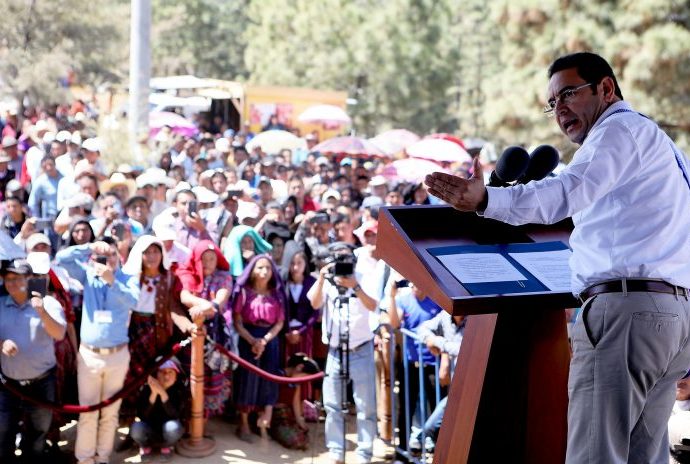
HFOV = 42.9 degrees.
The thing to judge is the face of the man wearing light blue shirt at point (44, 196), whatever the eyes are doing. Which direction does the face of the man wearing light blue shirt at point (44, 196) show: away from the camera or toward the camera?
toward the camera

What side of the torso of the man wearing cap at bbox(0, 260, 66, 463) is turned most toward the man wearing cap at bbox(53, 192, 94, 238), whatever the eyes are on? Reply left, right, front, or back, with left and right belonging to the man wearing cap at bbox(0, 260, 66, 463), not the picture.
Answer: back

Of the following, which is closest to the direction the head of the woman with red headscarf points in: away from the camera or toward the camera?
toward the camera

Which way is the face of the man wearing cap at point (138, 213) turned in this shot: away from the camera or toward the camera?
toward the camera

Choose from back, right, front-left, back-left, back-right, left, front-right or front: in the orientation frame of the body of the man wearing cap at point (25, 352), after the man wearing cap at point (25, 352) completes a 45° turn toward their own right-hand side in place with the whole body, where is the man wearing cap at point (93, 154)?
back-right

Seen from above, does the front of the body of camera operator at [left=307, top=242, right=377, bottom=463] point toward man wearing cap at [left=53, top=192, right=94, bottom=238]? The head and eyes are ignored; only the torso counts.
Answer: no

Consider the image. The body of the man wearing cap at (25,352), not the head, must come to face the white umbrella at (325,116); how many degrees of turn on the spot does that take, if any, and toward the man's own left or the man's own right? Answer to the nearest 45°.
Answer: approximately 135° to the man's own left

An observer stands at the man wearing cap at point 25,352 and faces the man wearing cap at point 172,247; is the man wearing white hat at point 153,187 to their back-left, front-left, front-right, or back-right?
front-left

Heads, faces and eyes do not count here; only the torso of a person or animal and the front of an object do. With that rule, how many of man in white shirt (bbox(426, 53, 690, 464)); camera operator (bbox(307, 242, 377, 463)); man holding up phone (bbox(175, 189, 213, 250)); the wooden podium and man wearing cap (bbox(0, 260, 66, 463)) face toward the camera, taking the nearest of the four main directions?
3

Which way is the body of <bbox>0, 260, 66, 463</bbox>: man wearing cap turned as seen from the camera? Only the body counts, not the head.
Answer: toward the camera

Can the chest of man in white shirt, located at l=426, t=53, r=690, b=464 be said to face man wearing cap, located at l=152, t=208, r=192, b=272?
yes

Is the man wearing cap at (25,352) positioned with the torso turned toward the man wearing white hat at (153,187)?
no

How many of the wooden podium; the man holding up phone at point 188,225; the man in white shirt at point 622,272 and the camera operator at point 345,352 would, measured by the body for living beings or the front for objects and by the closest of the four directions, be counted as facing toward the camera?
2

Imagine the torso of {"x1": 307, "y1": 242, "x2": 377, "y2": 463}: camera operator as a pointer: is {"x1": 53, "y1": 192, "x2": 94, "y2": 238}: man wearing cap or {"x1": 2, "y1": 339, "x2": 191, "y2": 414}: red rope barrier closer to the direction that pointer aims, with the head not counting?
the red rope barrier

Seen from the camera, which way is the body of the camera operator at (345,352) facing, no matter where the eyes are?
toward the camera

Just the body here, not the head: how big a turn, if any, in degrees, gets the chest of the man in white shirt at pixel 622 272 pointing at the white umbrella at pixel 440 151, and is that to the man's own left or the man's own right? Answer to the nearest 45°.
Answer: approximately 45° to the man's own right

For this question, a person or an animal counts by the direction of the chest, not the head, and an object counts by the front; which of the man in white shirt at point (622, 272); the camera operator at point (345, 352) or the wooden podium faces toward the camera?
the camera operator

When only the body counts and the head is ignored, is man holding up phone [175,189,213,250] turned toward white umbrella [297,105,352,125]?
no

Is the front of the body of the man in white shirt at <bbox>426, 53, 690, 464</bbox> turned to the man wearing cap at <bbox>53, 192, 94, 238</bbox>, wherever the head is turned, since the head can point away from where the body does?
yes

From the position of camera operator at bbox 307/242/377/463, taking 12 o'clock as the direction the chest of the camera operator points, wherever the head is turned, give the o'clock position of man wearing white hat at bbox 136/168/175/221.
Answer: The man wearing white hat is roughly at 5 o'clock from the camera operator.

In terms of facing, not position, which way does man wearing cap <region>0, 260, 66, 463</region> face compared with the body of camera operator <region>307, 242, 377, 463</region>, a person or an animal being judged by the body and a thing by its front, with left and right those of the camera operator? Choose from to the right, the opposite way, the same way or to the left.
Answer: the same way

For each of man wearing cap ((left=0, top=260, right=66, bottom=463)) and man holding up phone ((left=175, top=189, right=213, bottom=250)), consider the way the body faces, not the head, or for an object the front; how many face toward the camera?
2
